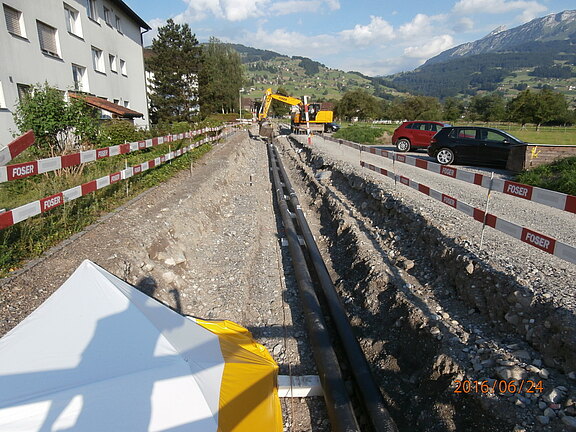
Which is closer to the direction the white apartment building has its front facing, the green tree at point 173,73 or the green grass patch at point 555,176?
the green grass patch

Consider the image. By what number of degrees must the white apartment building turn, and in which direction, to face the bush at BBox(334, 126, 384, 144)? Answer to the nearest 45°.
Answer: approximately 45° to its left

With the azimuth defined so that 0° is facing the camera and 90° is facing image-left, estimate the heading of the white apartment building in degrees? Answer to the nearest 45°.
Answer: approximately 315°
